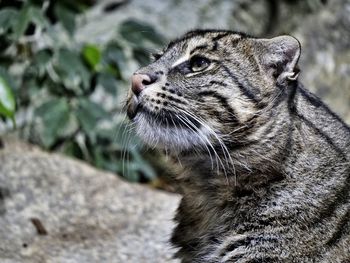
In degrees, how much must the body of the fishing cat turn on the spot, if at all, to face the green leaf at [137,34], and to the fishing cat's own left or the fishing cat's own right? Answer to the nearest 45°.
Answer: approximately 45° to the fishing cat's own right

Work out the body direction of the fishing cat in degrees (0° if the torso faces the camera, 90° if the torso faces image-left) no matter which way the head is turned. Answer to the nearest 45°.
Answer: approximately 90°

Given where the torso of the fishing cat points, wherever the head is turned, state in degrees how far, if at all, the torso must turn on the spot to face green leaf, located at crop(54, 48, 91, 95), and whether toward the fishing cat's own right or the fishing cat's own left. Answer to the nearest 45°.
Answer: approximately 45° to the fishing cat's own right

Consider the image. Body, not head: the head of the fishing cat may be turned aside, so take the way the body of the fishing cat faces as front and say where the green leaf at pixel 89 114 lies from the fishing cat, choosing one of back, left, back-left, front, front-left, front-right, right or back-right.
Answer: front-right
